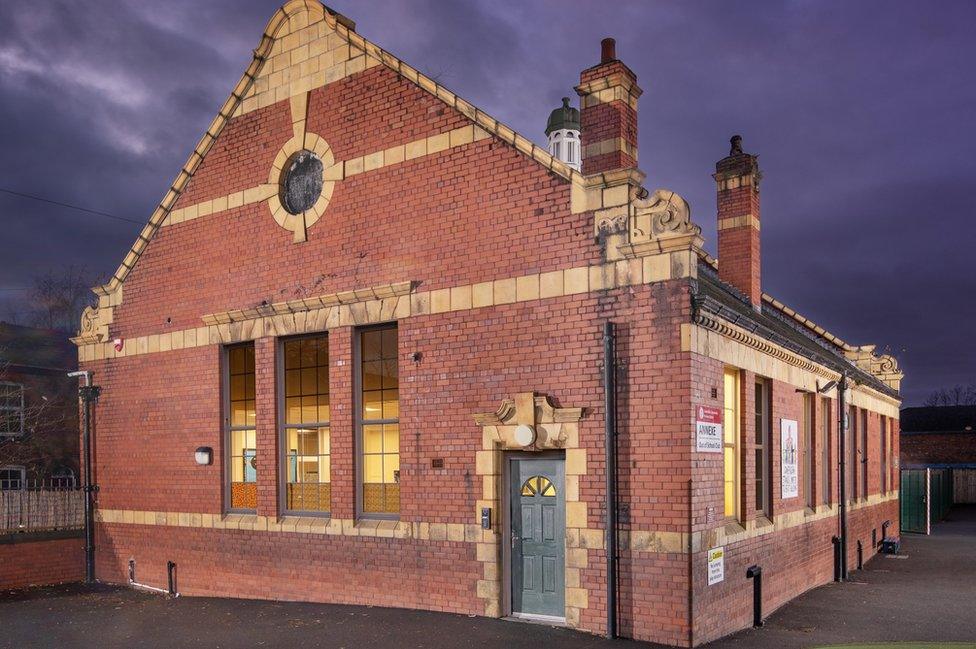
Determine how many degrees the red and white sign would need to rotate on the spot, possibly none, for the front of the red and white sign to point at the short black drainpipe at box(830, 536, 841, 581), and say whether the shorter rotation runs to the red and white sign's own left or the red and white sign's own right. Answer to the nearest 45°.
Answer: approximately 135° to the red and white sign's own left

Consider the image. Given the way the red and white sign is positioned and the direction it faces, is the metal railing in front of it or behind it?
behind

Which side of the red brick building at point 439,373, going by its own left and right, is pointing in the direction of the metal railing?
right

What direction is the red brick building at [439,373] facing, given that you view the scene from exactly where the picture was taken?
facing the viewer and to the left of the viewer

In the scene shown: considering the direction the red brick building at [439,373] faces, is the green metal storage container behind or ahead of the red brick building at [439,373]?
behind

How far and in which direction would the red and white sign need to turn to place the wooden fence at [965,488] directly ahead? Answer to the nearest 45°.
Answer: approximately 135° to its left

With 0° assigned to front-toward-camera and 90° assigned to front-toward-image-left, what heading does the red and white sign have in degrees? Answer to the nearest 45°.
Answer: approximately 315°

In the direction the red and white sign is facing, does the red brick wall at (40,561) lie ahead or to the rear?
to the rear
